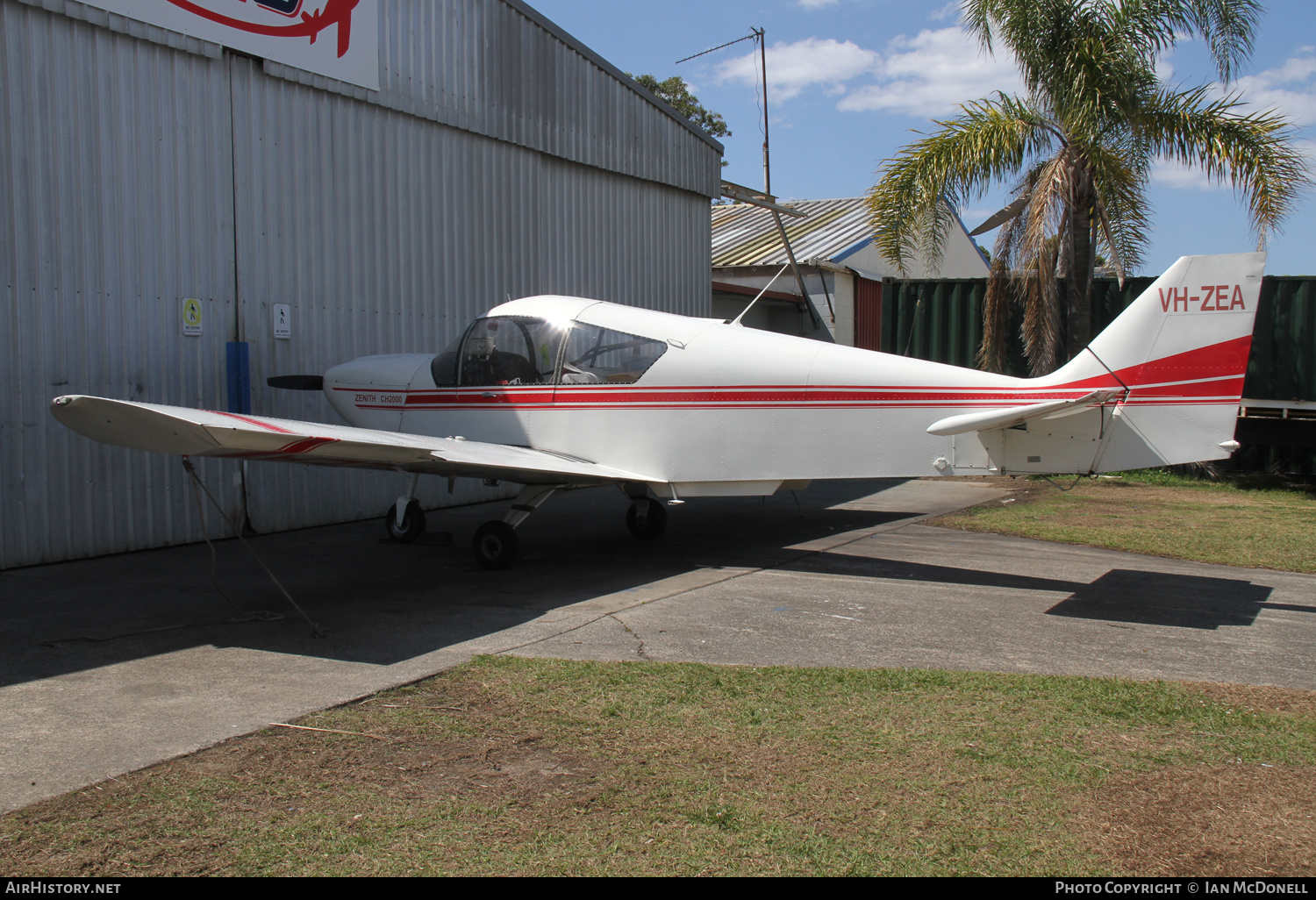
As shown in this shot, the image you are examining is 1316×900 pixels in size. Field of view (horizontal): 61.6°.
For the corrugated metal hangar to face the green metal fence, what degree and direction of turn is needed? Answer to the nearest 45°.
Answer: approximately 45° to its left

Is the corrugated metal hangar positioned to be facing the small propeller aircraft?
yes

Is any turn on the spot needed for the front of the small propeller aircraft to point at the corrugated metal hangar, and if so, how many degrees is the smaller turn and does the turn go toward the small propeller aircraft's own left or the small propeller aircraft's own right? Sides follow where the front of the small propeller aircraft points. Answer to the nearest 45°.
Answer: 0° — it already faces it

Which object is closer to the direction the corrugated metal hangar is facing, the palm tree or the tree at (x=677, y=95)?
the palm tree

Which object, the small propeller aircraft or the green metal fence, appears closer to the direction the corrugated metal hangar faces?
the small propeller aircraft

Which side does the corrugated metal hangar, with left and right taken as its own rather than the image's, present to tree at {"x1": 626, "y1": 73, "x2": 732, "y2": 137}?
left

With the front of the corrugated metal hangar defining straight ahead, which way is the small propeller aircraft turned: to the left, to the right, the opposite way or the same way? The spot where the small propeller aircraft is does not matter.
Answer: the opposite way

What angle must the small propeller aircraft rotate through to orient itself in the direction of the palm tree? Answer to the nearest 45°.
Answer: approximately 90° to its right

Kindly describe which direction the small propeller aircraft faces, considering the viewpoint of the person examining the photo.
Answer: facing away from the viewer and to the left of the viewer

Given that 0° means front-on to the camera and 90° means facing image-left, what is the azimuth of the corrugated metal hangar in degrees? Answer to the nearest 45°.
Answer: approximately 315°

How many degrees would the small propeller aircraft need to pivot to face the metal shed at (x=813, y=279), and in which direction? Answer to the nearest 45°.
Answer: approximately 45° to its right

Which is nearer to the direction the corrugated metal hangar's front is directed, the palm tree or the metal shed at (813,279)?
the palm tree
